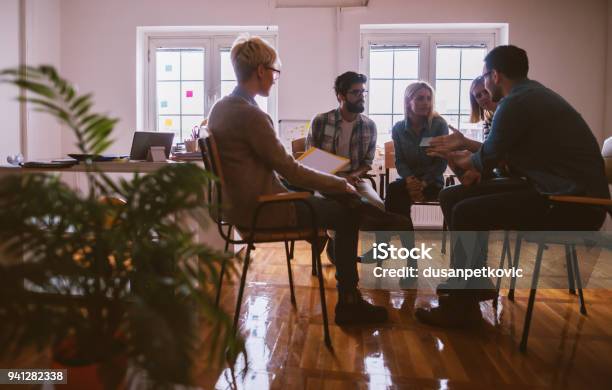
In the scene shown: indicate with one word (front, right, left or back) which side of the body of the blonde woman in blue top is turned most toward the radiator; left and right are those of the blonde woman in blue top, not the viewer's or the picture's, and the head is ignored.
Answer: back

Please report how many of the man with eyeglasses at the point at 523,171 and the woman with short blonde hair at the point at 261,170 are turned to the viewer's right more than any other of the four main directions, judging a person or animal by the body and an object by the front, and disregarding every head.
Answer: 1

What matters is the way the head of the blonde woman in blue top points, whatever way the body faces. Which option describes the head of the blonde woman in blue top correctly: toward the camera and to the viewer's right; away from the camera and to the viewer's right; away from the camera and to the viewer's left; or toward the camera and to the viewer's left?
toward the camera and to the viewer's right

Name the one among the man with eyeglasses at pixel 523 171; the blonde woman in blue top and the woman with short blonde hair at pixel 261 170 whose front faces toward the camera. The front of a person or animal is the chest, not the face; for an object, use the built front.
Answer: the blonde woman in blue top

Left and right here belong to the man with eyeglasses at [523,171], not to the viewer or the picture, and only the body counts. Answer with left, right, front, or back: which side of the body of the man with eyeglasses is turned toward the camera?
left

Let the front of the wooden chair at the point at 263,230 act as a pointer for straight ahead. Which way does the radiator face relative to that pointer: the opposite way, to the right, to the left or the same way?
to the right

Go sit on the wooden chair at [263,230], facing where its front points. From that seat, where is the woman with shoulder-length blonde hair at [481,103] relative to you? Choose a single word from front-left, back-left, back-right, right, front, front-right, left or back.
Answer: front-left

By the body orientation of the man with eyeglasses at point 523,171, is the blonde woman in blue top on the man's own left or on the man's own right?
on the man's own right

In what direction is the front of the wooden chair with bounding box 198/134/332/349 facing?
to the viewer's right

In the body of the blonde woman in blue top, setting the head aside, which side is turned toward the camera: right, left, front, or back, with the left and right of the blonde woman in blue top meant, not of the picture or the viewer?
front

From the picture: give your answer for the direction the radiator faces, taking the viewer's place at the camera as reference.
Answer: facing the viewer

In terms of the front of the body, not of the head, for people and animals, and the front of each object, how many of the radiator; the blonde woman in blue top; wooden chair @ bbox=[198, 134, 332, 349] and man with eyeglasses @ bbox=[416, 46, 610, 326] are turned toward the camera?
2

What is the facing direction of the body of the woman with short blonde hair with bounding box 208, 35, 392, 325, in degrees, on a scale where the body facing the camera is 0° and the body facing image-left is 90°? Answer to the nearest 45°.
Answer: approximately 270°
